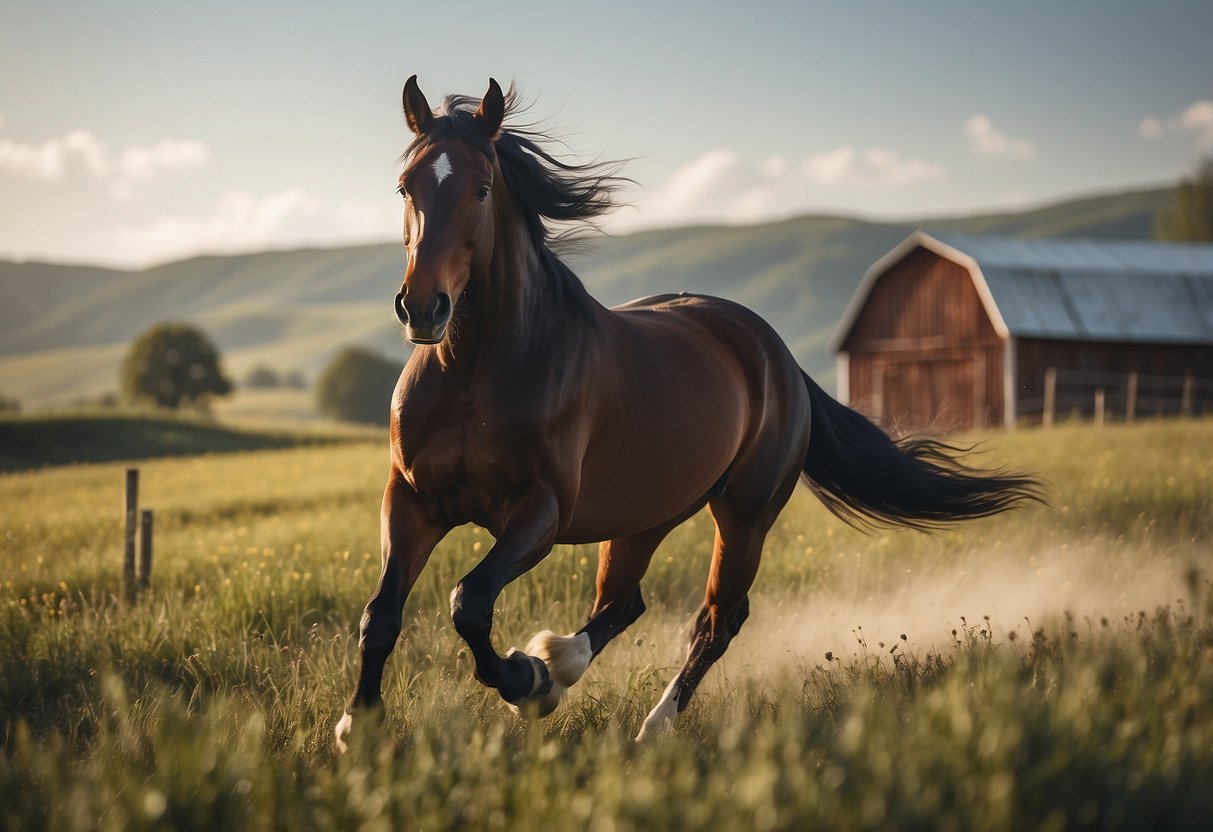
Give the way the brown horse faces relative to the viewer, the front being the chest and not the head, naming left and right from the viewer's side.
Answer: facing the viewer and to the left of the viewer

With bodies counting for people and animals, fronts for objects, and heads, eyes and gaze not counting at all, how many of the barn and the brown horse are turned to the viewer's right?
0

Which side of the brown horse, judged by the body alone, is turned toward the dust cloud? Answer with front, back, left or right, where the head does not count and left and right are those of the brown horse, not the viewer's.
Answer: back

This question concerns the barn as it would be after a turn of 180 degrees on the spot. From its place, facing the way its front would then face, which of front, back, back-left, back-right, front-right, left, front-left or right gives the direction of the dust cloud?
back-right

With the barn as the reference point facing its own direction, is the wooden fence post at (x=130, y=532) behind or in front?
in front

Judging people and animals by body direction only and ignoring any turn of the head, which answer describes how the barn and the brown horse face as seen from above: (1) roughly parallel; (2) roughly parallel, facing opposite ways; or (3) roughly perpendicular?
roughly parallel

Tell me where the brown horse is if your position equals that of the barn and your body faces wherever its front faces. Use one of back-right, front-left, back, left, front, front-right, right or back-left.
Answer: front-left

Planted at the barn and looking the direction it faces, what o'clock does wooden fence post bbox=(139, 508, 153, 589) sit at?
The wooden fence post is roughly at 11 o'clock from the barn.

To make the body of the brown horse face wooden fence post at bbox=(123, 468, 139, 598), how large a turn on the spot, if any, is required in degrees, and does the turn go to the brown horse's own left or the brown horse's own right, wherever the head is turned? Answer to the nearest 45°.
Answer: approximately 90° to the brown horse's own right
